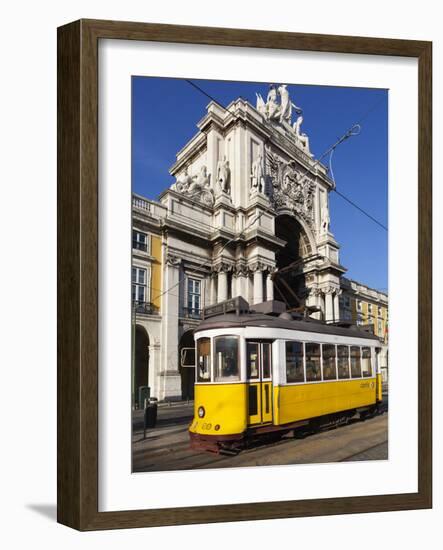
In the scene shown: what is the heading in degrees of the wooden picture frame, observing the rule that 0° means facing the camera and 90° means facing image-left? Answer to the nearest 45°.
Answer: approximately 315°
